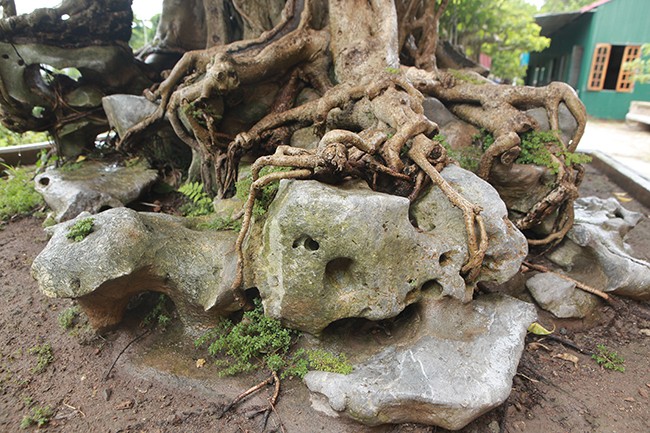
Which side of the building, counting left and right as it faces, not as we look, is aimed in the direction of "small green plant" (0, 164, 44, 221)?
front

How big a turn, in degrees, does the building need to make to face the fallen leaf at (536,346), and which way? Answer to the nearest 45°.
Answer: approximately 45° to its left

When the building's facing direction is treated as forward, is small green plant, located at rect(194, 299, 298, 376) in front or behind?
in front

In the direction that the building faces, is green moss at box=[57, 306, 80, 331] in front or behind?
in front

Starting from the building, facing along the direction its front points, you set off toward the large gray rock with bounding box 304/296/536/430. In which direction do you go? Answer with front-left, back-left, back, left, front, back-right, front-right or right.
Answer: front-left

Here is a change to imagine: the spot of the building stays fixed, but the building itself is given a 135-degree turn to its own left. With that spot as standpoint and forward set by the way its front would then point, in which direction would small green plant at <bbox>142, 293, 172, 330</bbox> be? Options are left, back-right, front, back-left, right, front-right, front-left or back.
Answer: right

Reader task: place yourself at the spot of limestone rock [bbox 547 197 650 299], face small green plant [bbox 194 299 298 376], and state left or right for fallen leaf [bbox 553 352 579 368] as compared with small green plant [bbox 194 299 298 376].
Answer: left

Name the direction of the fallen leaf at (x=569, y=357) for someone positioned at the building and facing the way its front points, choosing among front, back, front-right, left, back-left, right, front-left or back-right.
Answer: front-left

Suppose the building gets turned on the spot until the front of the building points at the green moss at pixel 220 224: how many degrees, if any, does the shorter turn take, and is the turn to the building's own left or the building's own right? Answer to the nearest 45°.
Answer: approximately 45° to the building's own left

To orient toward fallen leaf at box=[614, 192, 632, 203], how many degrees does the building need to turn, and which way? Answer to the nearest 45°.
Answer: approximately 45° to its left

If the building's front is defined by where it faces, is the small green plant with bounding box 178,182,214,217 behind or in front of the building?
in front

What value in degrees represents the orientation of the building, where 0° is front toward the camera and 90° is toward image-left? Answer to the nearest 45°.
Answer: approximately 45°
